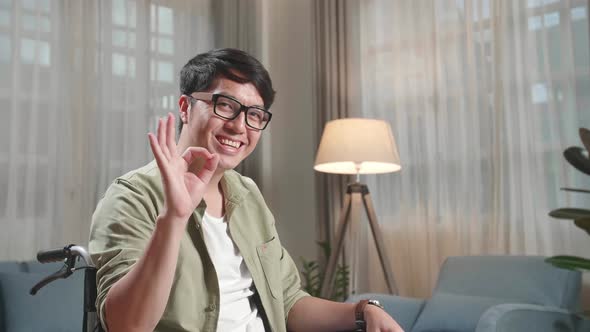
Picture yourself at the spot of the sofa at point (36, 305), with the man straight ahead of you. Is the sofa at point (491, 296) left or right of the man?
left

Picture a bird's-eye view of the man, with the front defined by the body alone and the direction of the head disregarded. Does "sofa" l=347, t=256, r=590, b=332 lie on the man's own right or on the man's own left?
on the man's own left

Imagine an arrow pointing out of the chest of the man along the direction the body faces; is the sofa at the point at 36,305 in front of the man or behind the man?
behind

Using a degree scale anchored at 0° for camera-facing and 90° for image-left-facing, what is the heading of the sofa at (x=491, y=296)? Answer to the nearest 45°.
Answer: approximately 45°

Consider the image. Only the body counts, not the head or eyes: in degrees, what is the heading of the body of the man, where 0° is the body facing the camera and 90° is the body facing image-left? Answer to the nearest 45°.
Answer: approximately 315°

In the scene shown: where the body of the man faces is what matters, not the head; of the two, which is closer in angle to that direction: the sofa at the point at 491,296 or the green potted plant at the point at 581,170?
the green potted plant

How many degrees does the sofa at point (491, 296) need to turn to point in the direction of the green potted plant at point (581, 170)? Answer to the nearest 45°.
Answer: approximately 45° to its left

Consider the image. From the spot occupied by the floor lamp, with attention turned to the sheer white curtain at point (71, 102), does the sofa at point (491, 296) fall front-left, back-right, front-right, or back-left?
back-left

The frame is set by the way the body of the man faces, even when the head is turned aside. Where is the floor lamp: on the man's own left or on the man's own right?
on the man's own left

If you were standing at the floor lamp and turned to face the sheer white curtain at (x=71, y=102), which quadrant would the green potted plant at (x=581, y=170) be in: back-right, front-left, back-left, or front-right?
back-left
